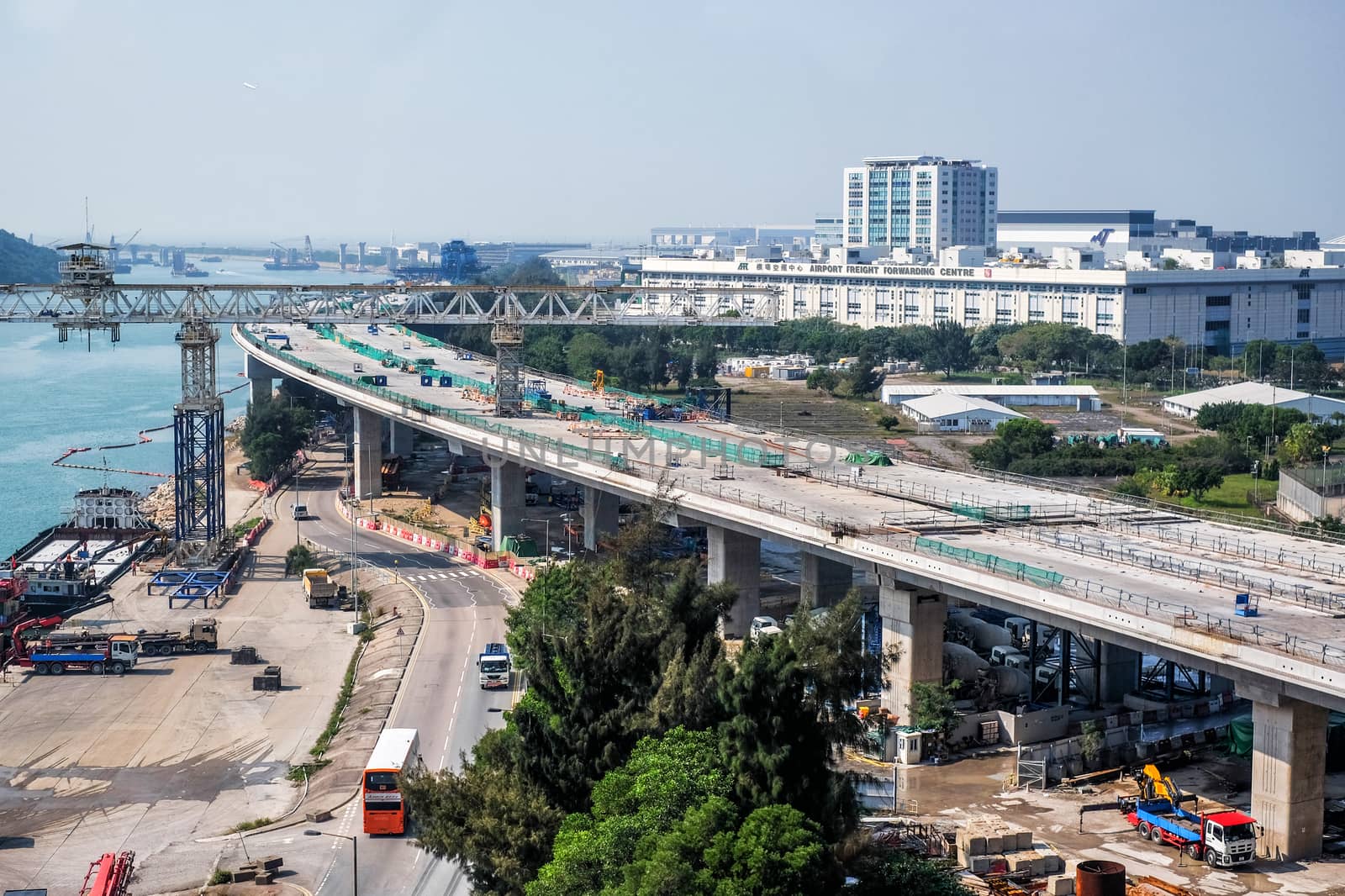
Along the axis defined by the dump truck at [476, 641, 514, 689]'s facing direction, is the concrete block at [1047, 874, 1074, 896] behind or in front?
in front

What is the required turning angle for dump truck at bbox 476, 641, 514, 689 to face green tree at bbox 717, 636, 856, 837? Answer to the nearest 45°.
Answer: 0° — it already faces it

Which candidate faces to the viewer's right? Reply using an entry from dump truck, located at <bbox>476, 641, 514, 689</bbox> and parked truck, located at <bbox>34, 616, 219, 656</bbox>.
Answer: the parked truck

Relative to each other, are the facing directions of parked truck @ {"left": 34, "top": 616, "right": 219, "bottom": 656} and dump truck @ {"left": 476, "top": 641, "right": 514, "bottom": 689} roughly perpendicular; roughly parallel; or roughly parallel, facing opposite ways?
roughly perpendicular

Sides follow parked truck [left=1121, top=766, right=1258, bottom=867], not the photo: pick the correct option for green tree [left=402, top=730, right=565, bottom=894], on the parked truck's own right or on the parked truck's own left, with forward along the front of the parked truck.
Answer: on the parked truck's own right

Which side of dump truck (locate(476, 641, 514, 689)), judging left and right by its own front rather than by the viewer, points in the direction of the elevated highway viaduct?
left

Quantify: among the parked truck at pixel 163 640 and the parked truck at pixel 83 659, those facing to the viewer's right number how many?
2

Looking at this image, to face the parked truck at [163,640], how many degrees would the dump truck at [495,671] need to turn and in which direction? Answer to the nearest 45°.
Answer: approximately 135° to its right

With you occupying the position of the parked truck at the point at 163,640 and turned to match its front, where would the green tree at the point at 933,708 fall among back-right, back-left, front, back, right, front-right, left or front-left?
front-right

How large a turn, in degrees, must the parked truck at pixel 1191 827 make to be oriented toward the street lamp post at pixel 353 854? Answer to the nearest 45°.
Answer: approximately 135° to its right

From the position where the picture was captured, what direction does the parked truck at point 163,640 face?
facing to the right of the viewer

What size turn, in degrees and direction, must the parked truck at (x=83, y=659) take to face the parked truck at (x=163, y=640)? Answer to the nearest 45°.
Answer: approximately 45° to its left

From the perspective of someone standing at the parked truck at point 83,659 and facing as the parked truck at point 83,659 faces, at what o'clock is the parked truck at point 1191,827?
the parked truck at point 1191,827 is roughly at 2 o'clock from the parked truck at point 83,659.

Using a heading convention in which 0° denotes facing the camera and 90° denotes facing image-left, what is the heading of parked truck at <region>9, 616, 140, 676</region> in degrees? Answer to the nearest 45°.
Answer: approximately 270°

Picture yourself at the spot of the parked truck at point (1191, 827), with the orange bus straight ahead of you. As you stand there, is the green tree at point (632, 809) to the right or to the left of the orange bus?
left

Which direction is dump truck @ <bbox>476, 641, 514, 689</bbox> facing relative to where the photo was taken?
toward the camera

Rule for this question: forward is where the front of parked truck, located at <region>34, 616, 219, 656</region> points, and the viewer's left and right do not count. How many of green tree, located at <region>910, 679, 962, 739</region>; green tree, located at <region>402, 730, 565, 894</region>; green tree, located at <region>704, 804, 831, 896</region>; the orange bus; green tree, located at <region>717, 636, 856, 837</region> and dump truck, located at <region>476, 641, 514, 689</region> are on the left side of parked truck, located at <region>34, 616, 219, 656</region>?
0

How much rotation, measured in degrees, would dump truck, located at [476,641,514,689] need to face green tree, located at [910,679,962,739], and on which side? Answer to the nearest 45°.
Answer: approximately 45° to its left

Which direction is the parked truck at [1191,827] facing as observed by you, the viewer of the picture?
facing the viewer and to the right of the viewer

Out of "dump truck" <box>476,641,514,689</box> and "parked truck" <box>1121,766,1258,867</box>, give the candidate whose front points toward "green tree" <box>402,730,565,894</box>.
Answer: the dump truck
